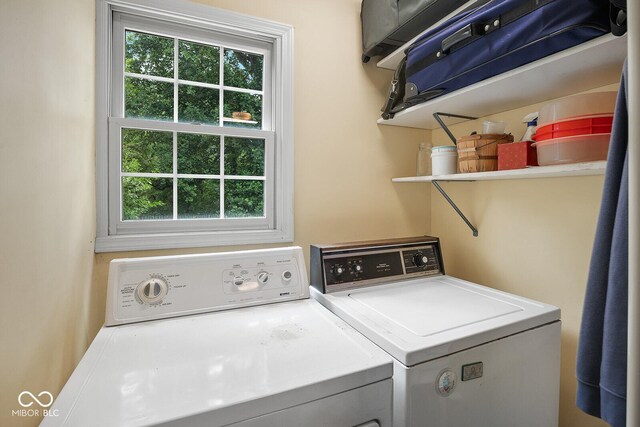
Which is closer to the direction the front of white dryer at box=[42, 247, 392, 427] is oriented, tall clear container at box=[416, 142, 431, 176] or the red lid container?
the red lid container

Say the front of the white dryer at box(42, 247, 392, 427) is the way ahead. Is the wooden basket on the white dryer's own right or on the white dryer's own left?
on the white dryer's own left

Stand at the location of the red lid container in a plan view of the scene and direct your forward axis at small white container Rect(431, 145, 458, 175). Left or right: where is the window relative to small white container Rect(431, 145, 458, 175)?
left

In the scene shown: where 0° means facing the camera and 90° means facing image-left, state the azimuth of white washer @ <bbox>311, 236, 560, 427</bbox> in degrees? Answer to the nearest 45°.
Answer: approximately 315°

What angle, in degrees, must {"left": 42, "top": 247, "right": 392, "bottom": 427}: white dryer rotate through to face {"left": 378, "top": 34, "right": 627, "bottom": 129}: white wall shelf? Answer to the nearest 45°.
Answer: approximately 90° to its left

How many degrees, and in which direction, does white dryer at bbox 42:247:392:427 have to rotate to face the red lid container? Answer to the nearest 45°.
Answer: approximately 90° to its left

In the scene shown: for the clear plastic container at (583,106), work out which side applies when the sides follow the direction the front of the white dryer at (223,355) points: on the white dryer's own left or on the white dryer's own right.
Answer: on the white dryer's own left
